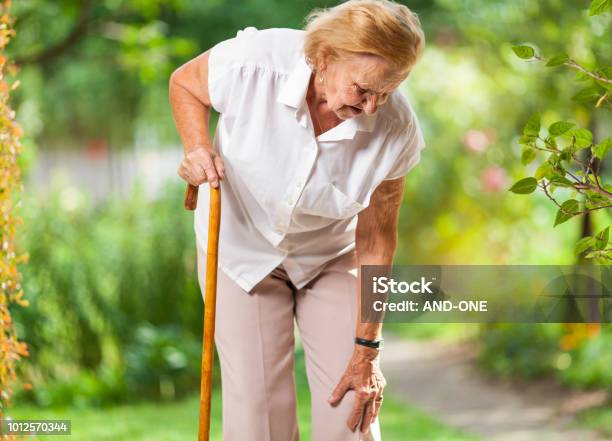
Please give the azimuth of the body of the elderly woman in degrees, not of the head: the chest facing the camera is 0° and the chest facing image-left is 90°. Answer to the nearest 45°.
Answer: approximately 0°

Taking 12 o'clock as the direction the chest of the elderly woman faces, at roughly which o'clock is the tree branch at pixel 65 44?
The tree branch is roughly at 5 o'clock from the elderly woman.
